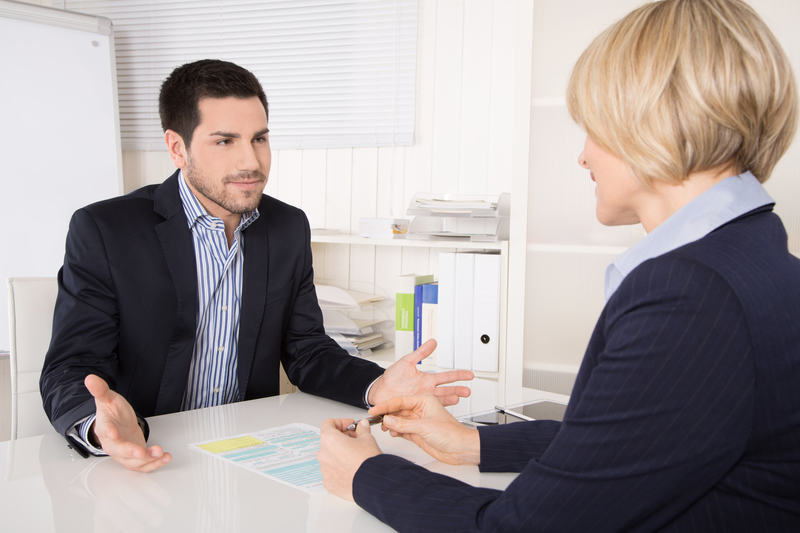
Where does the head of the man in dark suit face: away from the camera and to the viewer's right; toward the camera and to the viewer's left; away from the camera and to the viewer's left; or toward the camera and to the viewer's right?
toward the camera and to the viewer's right

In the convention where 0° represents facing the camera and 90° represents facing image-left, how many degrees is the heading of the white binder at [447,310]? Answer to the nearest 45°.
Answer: approximately 0°

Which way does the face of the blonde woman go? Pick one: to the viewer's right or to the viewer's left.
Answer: to the viewer's left

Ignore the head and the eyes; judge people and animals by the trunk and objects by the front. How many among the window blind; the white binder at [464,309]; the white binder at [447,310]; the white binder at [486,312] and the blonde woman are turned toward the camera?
4

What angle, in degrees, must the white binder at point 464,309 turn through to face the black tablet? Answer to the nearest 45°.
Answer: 0° — it already faces it

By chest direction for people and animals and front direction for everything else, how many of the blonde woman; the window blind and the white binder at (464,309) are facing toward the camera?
2

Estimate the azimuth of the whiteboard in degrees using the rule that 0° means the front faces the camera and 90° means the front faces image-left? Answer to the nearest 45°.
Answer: approximately 315°
